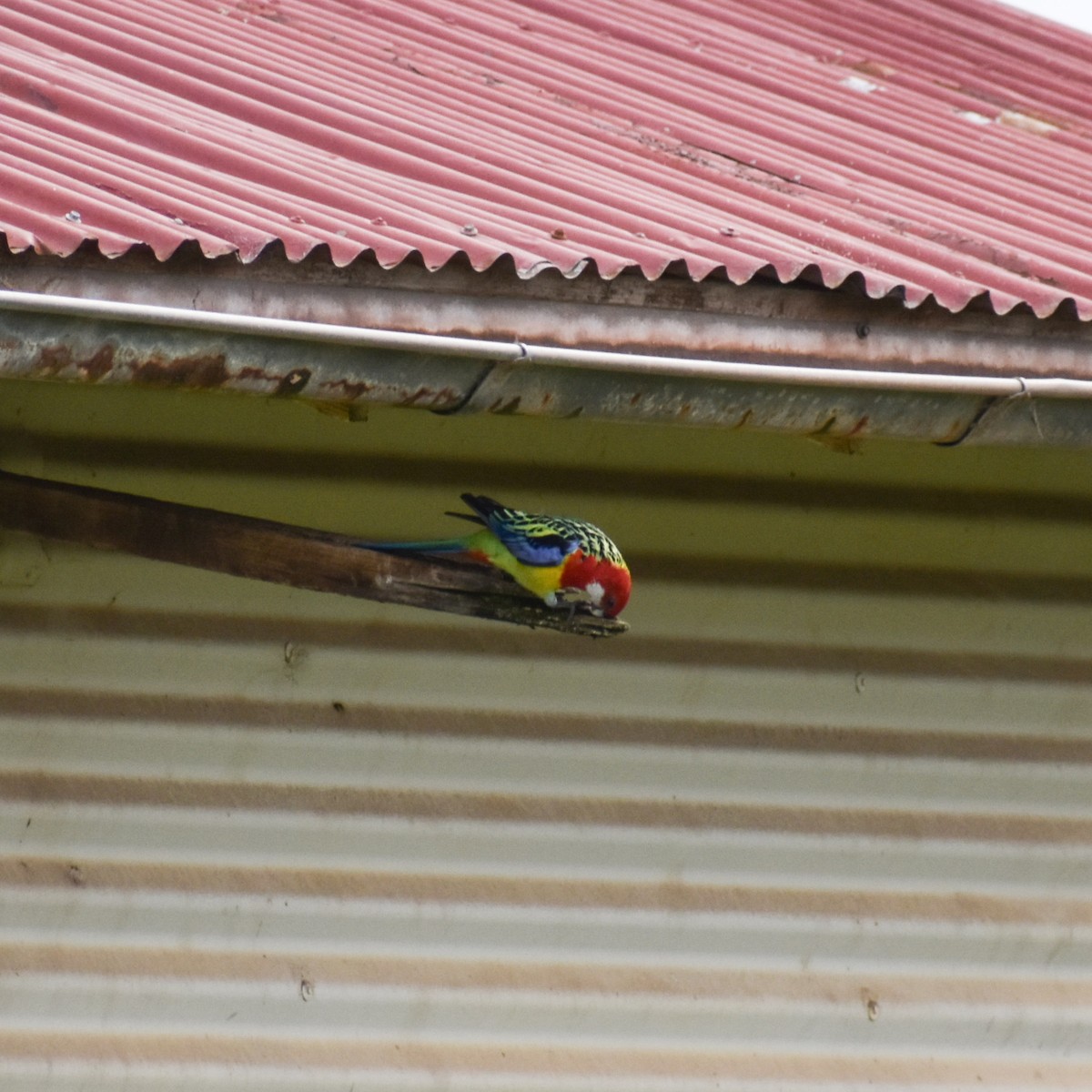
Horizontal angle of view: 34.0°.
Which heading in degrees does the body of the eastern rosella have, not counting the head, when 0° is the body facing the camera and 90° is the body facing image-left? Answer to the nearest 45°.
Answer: approximately 270°
